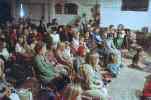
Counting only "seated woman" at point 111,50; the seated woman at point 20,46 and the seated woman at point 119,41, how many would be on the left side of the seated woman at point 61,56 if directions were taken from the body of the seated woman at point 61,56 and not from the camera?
2

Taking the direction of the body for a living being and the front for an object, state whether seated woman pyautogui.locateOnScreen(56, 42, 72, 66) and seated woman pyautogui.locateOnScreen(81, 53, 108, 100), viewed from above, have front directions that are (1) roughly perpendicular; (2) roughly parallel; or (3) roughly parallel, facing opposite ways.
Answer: roughly parallel

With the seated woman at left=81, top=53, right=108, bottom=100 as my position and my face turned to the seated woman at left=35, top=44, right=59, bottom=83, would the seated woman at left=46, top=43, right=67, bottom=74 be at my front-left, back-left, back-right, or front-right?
front-right

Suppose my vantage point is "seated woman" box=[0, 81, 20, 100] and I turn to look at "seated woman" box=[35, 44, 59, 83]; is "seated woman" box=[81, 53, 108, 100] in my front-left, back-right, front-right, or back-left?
front-right

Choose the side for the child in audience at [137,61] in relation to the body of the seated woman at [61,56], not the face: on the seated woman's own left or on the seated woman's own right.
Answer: on the seated woman's own left

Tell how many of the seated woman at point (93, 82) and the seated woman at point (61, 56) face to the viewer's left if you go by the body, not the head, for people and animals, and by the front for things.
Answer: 0

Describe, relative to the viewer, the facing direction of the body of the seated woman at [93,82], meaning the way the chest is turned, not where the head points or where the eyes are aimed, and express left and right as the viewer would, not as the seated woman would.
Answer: facing the viewer and to the right of the viewer

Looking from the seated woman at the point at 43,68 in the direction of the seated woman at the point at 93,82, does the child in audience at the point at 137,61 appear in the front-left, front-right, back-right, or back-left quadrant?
front-left

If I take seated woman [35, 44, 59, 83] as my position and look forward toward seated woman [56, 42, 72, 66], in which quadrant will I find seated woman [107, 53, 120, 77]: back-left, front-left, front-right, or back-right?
front-right

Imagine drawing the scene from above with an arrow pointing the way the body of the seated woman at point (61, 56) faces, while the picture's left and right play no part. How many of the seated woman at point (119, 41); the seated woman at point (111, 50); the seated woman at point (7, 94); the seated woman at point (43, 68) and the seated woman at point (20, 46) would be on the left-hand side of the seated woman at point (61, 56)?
2

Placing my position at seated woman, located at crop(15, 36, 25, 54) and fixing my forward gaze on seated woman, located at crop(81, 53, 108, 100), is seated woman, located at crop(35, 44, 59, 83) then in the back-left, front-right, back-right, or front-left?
front-right

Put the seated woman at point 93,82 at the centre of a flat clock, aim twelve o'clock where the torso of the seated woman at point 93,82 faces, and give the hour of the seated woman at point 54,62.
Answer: the seated woman at point 54,62 is roughly at 6 o'clock from the seated woman at point 93,82.
